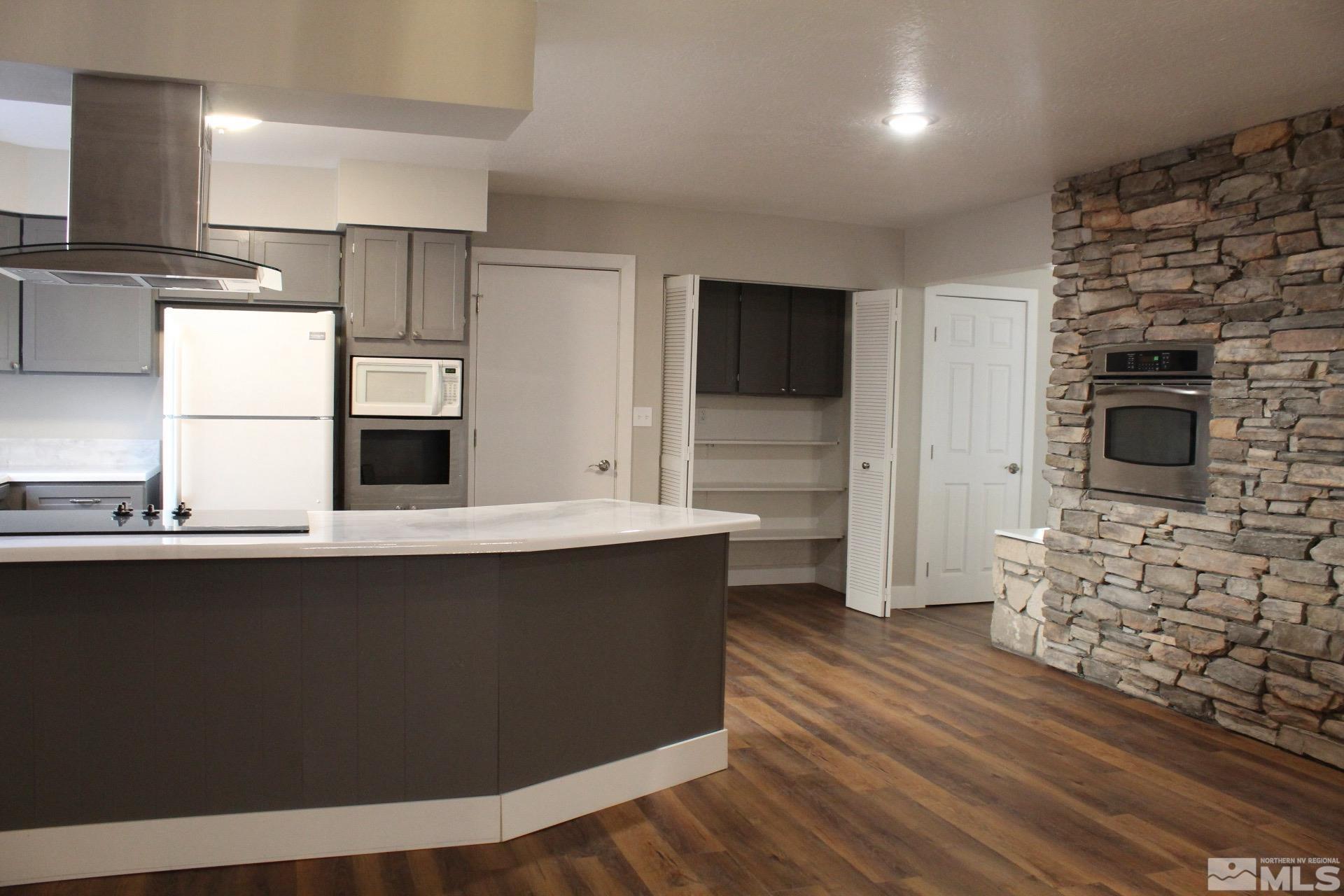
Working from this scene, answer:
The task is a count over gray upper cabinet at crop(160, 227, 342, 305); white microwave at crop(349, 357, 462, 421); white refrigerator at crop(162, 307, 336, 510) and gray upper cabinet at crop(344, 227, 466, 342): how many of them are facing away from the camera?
0

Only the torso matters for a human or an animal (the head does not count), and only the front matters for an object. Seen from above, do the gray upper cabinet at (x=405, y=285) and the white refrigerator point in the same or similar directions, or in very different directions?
same or similar directions

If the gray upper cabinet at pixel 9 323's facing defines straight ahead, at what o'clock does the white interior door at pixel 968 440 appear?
The white interior door is roughly at 11 o'clock from the gray upper cabinet.

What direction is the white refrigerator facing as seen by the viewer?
toward the camera

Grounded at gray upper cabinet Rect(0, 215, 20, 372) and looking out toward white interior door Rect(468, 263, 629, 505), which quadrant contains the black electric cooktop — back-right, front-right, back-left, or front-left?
front-right

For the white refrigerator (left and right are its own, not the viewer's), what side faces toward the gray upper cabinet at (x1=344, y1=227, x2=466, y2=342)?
left

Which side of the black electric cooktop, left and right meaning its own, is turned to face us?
back

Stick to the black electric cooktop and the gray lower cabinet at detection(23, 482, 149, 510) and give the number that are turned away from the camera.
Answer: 1

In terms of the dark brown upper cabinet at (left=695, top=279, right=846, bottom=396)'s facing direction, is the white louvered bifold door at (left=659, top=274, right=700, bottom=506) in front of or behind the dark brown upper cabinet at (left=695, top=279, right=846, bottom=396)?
in front

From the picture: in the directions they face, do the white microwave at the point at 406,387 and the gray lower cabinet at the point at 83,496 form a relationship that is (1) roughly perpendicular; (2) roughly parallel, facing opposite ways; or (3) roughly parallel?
roughly parallel

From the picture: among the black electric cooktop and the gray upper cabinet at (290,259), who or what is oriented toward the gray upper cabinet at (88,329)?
the black electric cooktop

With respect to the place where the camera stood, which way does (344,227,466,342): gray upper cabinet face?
facing the viewer

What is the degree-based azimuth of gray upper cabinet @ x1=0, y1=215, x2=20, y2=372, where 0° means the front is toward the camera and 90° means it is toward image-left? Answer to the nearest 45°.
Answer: approximately 315°

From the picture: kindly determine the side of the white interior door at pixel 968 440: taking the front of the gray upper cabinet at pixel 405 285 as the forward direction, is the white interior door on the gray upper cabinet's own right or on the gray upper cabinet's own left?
on the gray upper cabinet's own left

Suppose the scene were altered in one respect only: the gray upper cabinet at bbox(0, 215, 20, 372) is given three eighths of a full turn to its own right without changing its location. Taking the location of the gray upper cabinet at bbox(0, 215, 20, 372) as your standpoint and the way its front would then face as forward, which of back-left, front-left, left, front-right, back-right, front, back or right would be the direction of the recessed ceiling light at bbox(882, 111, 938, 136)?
back-left

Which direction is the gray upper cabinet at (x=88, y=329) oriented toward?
toward the camera

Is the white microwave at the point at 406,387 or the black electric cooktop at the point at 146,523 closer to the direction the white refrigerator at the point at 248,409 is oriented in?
the black electric cooktop

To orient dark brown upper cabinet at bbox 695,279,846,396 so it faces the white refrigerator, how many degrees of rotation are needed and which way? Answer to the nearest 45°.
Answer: approximately 45° to its right

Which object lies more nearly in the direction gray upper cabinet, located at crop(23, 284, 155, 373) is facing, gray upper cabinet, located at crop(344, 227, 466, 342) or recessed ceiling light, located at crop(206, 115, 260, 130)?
the recessed ceiling light

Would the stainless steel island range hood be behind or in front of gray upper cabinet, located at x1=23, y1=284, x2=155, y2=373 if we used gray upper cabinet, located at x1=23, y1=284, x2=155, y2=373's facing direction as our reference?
in front
